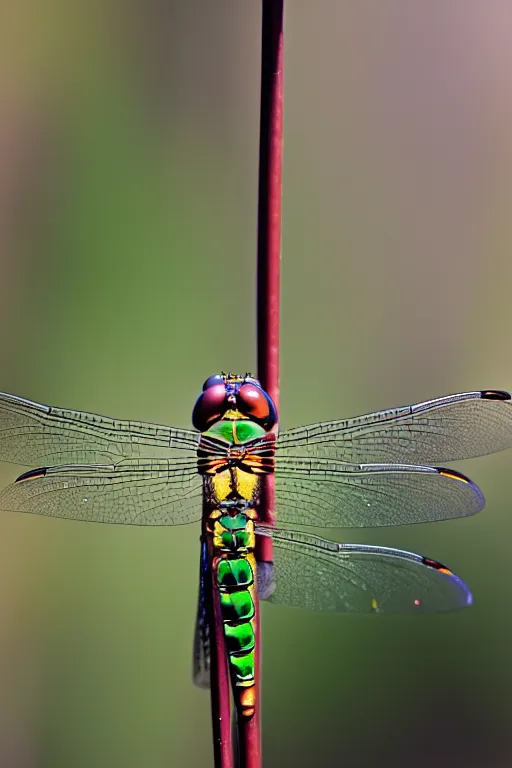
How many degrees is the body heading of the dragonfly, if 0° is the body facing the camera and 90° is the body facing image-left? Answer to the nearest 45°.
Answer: approximately 180°
